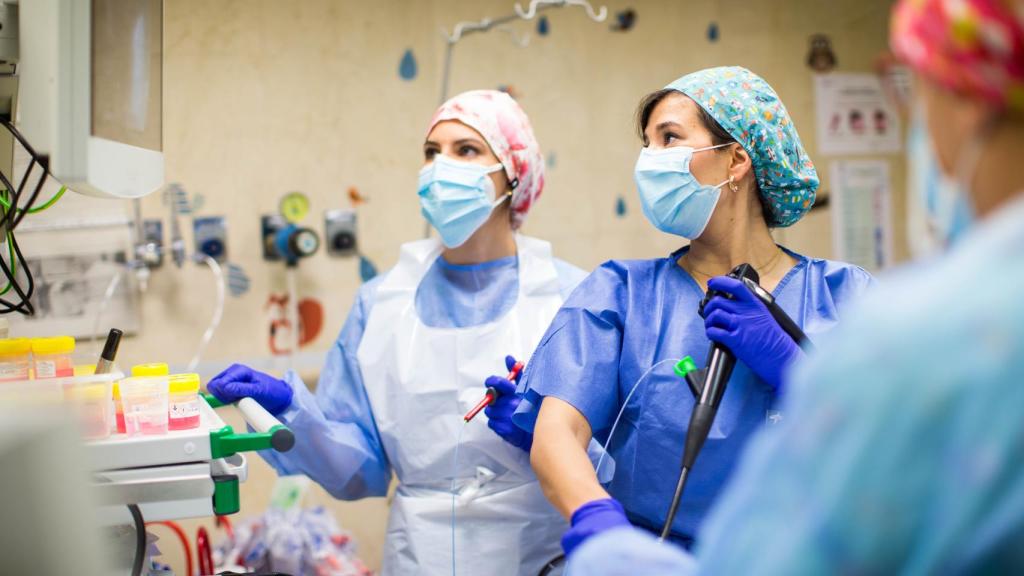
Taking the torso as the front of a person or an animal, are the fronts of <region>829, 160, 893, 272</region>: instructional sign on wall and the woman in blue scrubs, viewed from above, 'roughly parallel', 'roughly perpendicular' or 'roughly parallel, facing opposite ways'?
roughly parallel

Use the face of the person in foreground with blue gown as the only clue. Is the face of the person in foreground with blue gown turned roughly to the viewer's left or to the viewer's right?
to the viewer's left

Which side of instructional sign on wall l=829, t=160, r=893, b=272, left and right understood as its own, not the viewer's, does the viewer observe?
front

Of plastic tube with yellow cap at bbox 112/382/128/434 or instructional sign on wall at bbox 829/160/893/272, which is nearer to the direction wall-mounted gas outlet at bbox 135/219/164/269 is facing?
the plastic tube with yellow cap

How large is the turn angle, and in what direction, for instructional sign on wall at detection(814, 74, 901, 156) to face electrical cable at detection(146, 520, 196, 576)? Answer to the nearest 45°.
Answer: approximately 45° to its right

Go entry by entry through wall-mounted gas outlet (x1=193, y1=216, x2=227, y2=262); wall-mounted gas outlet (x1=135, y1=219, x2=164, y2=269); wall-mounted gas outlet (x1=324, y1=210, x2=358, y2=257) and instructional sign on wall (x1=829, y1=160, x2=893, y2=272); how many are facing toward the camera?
4

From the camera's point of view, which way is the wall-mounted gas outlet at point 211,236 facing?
toward the camera

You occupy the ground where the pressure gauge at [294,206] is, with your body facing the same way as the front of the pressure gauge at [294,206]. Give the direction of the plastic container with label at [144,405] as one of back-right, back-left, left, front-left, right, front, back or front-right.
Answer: front

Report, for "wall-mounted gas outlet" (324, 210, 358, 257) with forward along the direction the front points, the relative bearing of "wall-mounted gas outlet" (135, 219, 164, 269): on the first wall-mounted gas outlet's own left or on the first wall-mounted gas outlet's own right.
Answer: on the first wall-mounted gas outlet's own right

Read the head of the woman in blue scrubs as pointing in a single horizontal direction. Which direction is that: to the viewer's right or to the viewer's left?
to the viewer's left

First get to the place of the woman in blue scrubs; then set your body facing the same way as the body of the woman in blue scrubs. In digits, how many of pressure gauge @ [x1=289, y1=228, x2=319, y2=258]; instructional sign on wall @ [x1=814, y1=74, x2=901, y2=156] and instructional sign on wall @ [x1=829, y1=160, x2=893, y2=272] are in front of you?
0

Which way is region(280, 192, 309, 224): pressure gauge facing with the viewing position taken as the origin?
facing the viewer

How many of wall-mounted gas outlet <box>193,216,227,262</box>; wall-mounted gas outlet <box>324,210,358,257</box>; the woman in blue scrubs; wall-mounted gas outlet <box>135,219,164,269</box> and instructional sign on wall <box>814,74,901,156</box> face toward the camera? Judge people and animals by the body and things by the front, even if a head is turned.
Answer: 5

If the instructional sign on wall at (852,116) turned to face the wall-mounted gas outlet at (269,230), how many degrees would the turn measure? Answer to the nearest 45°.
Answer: approximately 45° to its right

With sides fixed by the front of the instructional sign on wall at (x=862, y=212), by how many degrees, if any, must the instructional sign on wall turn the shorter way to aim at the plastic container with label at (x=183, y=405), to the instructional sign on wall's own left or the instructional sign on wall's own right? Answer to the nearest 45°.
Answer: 0° — it already faces it

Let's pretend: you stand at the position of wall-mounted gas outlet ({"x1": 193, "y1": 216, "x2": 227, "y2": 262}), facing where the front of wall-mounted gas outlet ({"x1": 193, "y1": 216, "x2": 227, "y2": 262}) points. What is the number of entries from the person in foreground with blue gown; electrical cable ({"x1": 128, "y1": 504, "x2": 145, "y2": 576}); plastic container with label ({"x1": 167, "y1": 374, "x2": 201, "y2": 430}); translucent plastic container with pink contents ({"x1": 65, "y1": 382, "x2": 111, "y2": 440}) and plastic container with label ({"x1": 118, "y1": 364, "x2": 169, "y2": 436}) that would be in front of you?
5

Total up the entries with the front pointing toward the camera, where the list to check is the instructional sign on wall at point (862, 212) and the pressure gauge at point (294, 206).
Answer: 2

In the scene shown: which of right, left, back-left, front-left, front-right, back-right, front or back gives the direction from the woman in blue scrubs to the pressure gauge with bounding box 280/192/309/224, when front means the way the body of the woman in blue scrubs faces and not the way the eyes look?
back-right
